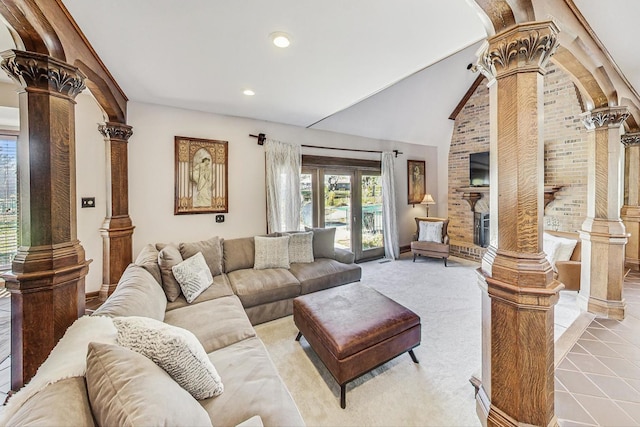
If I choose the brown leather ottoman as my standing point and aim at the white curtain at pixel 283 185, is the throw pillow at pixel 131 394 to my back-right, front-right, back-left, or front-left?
back-left

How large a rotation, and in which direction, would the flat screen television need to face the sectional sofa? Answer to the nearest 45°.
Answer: approximately 45° to its left

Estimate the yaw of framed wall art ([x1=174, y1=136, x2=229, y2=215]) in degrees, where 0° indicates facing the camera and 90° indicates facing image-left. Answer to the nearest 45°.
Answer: approximately 315°

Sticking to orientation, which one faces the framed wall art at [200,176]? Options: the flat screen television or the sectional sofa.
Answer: the flat screen television

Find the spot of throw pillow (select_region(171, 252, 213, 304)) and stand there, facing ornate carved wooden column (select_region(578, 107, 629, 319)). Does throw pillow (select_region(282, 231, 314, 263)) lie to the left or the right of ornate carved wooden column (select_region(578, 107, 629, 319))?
left

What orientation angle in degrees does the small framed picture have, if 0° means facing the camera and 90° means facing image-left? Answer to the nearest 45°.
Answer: approximately 0°

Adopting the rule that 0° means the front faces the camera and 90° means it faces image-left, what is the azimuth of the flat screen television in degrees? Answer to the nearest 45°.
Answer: approximately 45°
